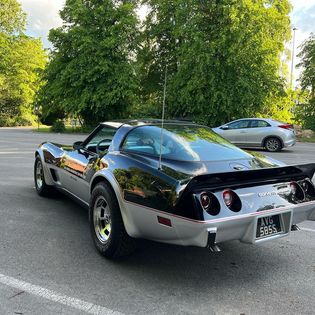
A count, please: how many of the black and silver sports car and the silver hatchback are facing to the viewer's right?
0

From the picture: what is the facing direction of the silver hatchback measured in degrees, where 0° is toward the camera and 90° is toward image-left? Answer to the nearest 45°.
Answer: approximately 90°

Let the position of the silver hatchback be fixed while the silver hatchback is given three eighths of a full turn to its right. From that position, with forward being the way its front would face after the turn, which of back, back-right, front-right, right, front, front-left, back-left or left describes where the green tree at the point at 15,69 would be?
left

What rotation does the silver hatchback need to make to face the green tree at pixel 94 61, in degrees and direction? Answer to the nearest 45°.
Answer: approximately 45° to its right

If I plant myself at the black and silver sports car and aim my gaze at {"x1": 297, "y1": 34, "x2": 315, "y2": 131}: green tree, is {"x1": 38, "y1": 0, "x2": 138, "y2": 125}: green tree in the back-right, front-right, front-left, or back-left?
front-left

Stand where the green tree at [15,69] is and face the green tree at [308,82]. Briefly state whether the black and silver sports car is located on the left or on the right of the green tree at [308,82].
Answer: right

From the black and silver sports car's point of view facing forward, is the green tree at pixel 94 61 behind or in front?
in front

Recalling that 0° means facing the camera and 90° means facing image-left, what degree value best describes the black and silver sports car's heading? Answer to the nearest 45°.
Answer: approximately 135°

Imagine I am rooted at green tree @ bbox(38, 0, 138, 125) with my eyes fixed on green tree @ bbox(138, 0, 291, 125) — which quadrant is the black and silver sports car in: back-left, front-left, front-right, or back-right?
front-right

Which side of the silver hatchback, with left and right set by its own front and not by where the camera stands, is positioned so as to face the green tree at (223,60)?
right

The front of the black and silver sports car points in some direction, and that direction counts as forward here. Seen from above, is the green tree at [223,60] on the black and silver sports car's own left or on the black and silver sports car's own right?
on the black and silver sports car's own right

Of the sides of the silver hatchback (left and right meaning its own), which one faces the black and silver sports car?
left
